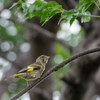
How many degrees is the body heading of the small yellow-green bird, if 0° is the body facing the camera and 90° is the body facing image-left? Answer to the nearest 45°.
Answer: approximately 270°
